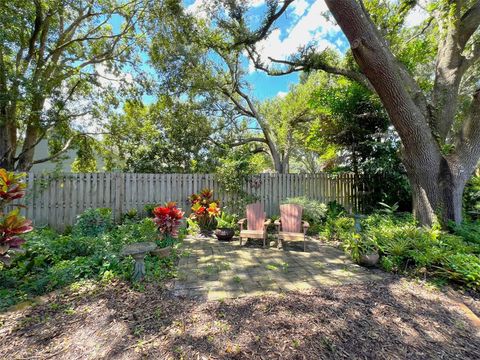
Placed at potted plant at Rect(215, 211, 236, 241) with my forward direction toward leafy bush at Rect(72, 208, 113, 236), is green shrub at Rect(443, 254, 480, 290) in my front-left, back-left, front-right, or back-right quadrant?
back-left

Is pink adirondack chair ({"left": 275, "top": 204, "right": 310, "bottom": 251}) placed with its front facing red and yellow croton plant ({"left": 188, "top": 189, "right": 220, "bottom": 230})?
no

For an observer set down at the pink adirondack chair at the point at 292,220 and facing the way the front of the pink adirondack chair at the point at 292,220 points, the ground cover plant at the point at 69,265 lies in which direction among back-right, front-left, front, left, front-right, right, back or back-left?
front-right

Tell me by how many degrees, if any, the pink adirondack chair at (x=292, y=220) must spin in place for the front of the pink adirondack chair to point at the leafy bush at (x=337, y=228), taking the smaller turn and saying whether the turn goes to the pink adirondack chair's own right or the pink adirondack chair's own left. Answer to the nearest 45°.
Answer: approximately 135° to the pink adirondack chair's own left

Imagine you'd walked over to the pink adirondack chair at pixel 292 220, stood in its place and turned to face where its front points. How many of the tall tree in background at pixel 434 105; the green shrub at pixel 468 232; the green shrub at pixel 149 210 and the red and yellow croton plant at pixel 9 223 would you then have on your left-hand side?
2

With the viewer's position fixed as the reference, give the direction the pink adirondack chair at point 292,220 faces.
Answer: facing the viewer

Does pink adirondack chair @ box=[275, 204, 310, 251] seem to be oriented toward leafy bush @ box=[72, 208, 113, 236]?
no

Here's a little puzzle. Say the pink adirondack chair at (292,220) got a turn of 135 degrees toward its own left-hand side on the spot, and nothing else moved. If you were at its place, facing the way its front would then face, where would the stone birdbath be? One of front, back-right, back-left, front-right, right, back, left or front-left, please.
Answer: back

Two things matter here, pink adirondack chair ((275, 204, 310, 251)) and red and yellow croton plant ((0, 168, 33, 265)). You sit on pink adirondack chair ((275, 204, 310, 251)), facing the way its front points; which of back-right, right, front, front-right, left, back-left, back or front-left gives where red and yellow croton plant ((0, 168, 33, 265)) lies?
front-right

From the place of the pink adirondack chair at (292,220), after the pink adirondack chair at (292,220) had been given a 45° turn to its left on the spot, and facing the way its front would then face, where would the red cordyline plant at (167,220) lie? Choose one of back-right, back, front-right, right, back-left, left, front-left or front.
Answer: right

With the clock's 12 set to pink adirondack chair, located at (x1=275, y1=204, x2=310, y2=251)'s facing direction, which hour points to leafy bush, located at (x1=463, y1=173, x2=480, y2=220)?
The leafy bush is roughly at 8 o'clock from the pink adirondack chair.

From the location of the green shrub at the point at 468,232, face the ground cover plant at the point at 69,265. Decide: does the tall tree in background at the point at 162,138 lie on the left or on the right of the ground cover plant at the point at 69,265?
right

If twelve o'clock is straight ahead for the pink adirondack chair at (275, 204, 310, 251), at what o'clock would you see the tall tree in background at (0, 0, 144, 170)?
The tall tree in background is roughly at 3 o'clock from the pink adirondack chair.

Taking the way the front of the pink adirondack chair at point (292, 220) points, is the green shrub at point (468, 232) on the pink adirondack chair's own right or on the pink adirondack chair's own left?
on the pink adirondack chair's own left

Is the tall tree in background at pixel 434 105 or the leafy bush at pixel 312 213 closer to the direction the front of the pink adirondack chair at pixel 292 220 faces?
the tall tree in background

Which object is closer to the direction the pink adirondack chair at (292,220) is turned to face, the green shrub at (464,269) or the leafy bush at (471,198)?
the green shrub
